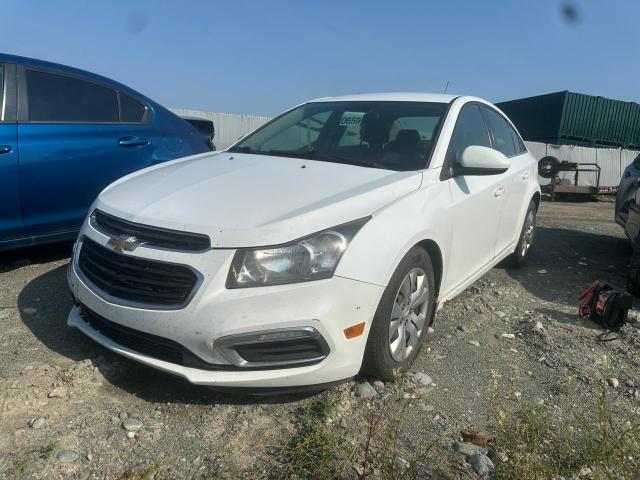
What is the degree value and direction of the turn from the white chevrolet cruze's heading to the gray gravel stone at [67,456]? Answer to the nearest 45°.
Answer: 0° — it already faces it

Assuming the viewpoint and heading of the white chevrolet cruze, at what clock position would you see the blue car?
The blue car is roughly at 3 o'clock from the white chevrolet cruze.

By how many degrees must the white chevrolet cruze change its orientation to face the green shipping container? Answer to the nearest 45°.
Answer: approximately 180°

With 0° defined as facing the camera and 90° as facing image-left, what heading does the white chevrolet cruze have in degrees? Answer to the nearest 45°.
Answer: approximately 45°
